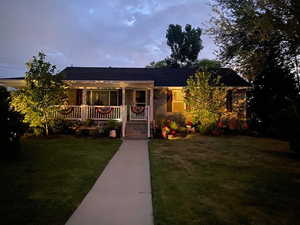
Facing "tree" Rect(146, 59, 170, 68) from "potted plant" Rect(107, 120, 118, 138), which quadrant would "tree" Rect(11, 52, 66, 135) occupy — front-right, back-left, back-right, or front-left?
back-left

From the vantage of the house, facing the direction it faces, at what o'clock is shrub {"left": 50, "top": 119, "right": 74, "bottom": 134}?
The shrub is roughly at 2 o'clock from the house.

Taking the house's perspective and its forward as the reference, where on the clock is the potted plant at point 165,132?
The potted plant is roughly at 11 o'clock from the house.

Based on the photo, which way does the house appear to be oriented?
toward the camera

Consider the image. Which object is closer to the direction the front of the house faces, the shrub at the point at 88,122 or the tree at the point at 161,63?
the shrub

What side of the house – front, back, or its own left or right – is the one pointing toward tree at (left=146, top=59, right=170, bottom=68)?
back
